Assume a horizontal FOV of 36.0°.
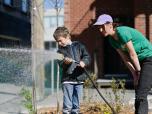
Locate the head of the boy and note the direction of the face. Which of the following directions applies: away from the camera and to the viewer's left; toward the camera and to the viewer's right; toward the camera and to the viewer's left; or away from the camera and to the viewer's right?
toward the camera and to the viewer's left

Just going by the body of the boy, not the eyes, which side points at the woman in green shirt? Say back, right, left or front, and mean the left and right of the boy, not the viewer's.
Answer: left

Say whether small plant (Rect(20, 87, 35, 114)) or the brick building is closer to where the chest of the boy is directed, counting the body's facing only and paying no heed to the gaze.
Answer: the small plant

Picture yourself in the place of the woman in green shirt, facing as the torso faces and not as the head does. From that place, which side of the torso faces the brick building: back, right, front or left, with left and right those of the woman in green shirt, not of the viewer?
right

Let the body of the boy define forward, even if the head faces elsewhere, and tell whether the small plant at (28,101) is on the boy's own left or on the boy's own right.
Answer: on the boy's own right

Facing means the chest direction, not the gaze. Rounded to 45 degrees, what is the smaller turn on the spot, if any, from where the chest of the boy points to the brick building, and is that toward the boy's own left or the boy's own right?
approximately 135° to the boy's own right

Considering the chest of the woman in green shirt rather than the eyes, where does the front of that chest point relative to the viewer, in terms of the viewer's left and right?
facing to the left of the viewer

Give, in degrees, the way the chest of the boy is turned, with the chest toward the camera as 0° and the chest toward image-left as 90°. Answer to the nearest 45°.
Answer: approximately 45°

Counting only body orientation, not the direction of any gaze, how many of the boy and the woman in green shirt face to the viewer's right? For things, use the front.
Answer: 0
